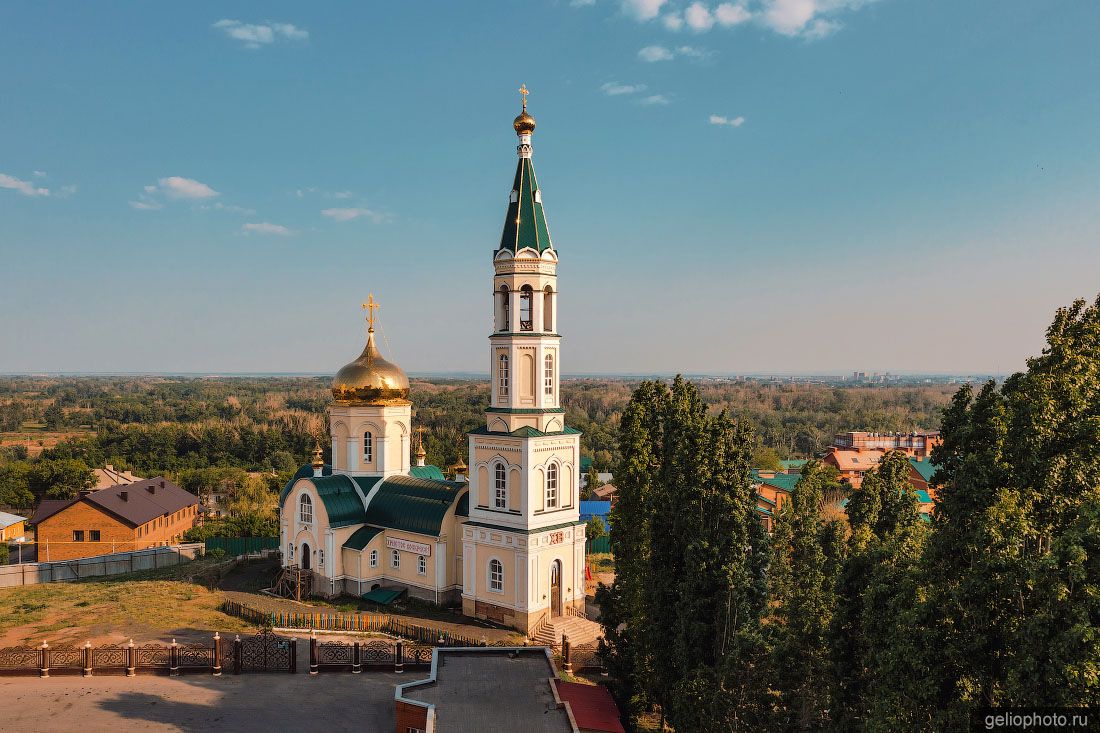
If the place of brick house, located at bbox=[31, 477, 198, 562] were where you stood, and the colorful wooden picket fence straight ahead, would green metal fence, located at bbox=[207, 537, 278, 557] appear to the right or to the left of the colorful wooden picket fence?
left

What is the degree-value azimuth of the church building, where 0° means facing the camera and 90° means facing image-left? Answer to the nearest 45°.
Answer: approximately 315°

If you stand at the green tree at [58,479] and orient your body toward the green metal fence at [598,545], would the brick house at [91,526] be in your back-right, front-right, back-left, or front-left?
front-right

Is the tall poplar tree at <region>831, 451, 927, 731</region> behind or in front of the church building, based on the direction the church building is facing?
in front

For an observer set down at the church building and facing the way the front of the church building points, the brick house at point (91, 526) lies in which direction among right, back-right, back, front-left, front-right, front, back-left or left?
back

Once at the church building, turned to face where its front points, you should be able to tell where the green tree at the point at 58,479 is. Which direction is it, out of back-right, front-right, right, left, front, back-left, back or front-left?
back

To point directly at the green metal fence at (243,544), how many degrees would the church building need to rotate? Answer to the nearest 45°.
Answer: approximately 180°

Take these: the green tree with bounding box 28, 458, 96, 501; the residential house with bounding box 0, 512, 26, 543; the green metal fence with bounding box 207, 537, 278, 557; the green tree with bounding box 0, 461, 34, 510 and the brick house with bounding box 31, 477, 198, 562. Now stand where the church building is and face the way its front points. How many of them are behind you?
5

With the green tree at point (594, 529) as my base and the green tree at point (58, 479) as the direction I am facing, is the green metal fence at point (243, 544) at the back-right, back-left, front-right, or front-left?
front-left

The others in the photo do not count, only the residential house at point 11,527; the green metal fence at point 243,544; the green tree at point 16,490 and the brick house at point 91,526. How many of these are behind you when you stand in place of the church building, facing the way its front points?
4
